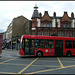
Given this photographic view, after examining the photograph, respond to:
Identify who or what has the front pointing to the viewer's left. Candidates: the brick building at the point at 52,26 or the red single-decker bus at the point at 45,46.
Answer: the red single-decker bus

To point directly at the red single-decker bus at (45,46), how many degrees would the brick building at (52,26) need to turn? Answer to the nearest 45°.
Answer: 0° — it already faces it

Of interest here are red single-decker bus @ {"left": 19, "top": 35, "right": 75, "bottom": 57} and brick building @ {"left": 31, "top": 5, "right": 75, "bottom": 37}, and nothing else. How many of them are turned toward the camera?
1

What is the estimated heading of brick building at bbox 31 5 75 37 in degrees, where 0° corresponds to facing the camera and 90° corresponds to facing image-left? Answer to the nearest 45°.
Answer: approximately 0°

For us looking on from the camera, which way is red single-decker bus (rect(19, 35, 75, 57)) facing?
facing to the left of the viewer

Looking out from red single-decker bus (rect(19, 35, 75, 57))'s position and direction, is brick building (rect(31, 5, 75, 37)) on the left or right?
on its right

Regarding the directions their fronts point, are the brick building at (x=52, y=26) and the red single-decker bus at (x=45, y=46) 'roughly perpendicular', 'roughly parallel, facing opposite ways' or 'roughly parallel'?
roughly perpendicular
